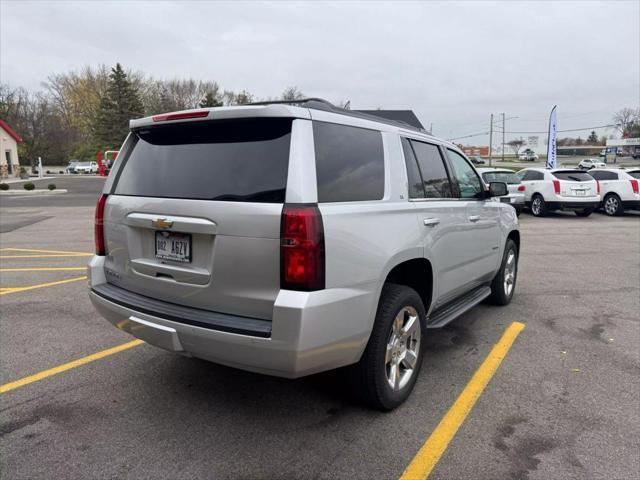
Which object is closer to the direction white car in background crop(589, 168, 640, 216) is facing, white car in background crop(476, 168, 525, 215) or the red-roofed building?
the red-roofed building

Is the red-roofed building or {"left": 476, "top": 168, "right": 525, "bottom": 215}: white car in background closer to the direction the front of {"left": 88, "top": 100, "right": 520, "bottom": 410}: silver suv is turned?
the white car in background

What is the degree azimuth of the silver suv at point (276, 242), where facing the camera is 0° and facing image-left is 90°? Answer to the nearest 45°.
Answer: approximately 225°

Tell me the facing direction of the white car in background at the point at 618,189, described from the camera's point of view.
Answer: facing away from the viewer and to the left of the viewer

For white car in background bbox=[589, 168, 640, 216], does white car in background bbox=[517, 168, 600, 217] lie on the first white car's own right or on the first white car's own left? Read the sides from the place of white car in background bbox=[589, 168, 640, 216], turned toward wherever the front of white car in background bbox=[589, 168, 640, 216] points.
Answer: on the first white car's own left

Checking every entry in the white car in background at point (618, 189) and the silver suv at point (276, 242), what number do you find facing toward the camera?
0

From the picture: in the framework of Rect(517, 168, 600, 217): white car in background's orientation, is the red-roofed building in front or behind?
in front

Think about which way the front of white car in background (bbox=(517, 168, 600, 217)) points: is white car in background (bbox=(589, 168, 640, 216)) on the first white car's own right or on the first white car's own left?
on the first white car's own right

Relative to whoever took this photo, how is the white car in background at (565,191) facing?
facing away from the viewer and to the left of the viewer

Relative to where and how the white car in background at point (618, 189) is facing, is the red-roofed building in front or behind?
in front

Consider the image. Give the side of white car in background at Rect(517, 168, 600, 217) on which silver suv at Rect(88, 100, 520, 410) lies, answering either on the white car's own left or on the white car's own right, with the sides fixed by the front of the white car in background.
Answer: on the white car's own left
